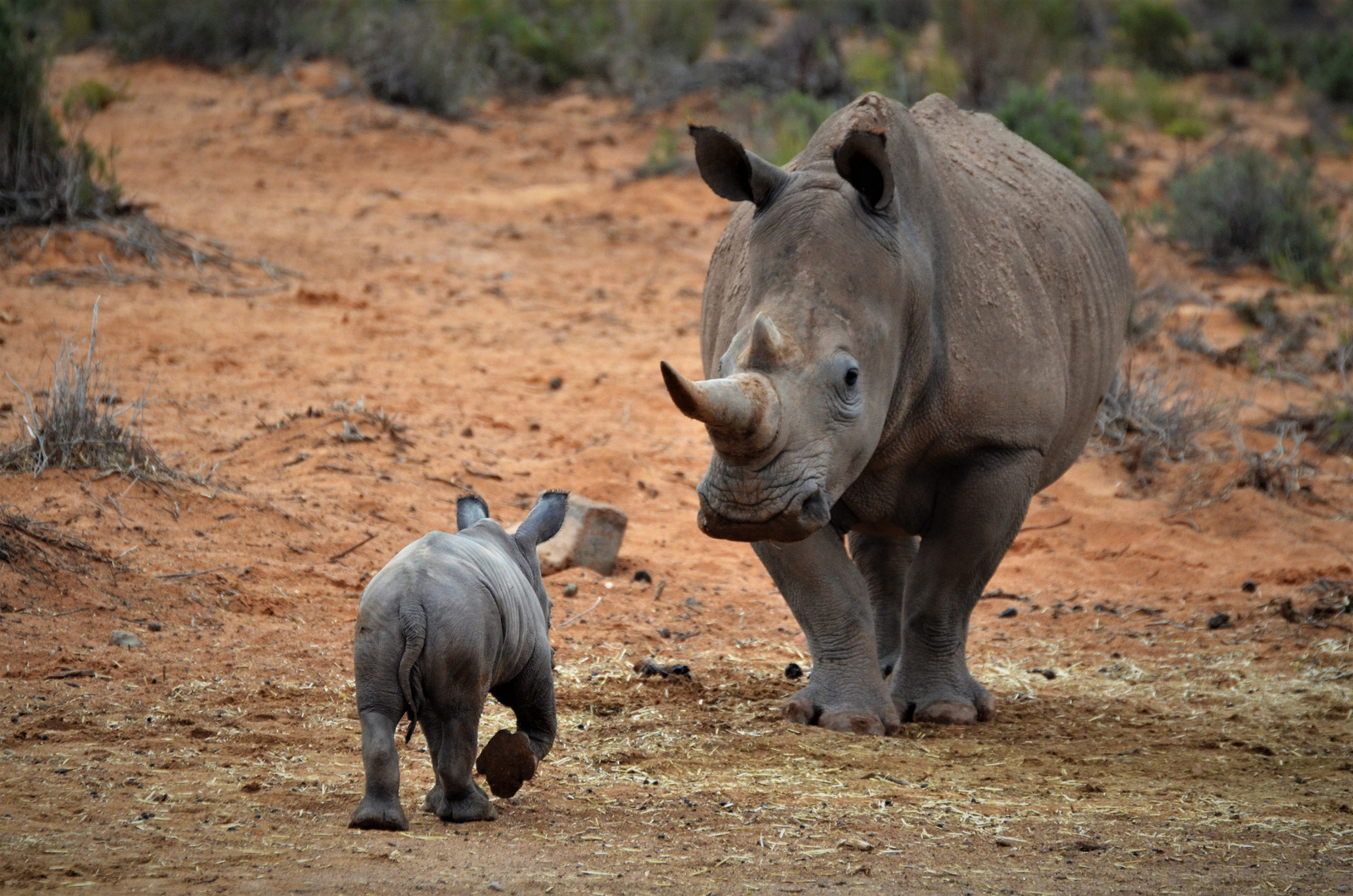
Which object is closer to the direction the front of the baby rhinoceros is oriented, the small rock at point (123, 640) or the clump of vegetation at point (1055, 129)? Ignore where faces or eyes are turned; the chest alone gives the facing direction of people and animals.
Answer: the clump of vegetation

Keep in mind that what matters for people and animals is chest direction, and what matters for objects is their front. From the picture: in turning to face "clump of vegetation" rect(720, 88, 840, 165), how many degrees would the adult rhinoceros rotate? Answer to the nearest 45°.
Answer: approximately 135° to its right

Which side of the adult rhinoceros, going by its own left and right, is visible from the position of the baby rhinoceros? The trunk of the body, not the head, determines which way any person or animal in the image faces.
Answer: front

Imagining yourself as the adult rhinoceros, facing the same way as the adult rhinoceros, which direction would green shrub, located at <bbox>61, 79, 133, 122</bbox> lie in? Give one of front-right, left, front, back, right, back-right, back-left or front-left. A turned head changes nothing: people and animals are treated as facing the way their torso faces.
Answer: right

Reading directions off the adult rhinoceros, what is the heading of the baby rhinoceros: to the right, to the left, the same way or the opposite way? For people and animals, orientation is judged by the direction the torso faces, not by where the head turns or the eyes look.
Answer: the opposite way

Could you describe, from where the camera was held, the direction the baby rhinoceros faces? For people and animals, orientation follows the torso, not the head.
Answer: facing away from the viewer and to the right of the viewer

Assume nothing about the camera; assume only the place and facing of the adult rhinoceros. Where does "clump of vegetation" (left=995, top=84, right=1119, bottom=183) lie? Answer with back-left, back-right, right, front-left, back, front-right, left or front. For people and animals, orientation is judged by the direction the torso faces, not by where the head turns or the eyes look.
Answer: back-right

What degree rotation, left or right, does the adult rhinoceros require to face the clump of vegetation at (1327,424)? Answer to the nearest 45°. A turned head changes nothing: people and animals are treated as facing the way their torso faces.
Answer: approximately 180°

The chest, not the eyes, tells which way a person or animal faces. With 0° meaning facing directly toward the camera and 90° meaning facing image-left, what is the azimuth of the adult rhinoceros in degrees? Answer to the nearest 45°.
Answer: approximately 45°

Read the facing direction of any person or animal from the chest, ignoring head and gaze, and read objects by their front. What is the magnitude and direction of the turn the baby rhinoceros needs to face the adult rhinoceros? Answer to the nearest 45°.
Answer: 0° — it already faces it

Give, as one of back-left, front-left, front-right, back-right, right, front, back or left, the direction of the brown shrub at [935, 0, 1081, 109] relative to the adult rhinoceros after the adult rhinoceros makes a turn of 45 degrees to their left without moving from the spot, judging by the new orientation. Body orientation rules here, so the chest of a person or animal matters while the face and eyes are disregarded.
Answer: back

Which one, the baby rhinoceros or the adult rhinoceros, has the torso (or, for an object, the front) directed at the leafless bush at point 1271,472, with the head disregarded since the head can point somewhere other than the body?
the baby rhinoceros
